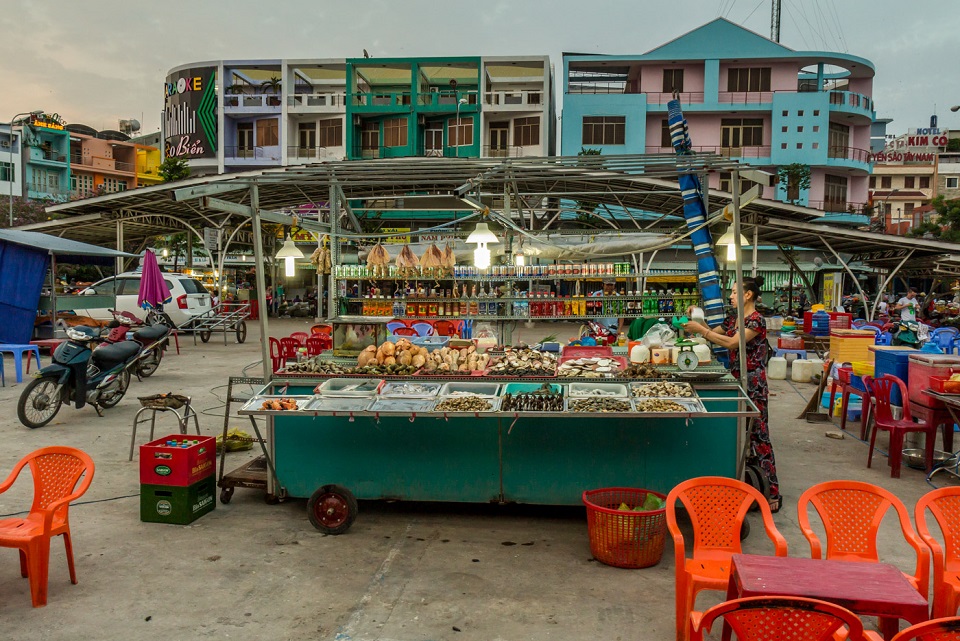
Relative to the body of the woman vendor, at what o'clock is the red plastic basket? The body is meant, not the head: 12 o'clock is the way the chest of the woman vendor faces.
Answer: The red plastic basket is roughly at 10 o'clock from the woman vendor.

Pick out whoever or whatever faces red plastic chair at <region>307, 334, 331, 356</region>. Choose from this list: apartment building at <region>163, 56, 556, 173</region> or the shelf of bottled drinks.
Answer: the apartment building

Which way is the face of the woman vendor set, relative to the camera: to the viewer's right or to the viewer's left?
to the viewer's left

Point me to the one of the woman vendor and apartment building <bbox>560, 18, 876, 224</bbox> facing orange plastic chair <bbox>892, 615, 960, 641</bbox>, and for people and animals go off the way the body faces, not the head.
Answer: the apartment building

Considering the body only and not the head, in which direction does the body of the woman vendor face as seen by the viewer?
to the viewer's left
